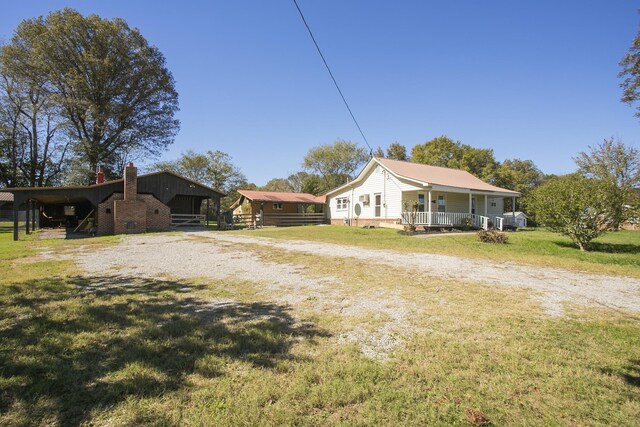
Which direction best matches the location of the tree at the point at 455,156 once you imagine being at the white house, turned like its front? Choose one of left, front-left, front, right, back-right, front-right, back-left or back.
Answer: back-left

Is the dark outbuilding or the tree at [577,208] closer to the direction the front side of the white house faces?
the tree

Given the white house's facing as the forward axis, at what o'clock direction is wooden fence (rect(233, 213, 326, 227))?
The wooden fence is roughly at 5 o'clock from the white house.

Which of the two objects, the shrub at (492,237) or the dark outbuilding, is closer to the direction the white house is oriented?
the shrub

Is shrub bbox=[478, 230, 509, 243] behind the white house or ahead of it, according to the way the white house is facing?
ahead

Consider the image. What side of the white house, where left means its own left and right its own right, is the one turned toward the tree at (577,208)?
front

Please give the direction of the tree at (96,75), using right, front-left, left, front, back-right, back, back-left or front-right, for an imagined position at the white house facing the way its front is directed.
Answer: back-right

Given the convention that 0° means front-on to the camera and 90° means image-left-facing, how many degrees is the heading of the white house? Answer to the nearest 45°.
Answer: approximately 315°

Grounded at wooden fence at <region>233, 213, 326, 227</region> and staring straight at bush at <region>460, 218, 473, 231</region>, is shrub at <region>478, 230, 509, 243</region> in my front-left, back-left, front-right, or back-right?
front-right

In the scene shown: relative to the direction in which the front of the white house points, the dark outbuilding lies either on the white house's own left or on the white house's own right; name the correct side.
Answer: on the white house's own right

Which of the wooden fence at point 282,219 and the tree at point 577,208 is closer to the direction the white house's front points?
the tree
